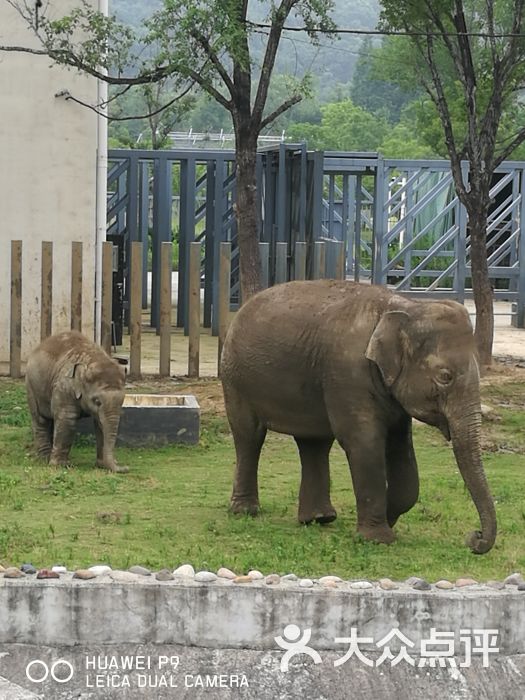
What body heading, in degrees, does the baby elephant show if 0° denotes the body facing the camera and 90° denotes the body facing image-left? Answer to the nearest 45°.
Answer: approximately 315°

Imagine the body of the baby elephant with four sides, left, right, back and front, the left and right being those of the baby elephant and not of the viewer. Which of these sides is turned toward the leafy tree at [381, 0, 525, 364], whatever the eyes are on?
left

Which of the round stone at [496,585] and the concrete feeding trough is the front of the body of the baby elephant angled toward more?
the round stone

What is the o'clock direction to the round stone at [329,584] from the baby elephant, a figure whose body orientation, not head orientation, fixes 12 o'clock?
The round stone is roughly at 1 o'clock from the baby elephant.

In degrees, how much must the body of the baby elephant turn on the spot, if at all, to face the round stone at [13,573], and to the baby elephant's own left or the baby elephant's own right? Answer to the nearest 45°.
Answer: approximately 45° to the baby elephant's own right

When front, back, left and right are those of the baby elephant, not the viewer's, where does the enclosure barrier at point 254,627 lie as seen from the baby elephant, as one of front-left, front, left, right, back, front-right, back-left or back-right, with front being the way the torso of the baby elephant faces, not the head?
front-right

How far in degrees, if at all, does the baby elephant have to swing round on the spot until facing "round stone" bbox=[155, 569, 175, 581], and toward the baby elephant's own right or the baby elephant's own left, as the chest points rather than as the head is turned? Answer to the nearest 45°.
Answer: approximately 45° to the baby elephant's own right

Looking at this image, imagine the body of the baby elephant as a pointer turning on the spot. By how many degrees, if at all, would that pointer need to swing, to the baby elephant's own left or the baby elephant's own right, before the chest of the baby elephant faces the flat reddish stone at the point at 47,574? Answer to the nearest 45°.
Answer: approximately 45° to the baby elephant's own right

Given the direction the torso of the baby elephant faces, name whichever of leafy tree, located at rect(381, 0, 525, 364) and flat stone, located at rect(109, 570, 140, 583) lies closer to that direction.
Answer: the flat stone
